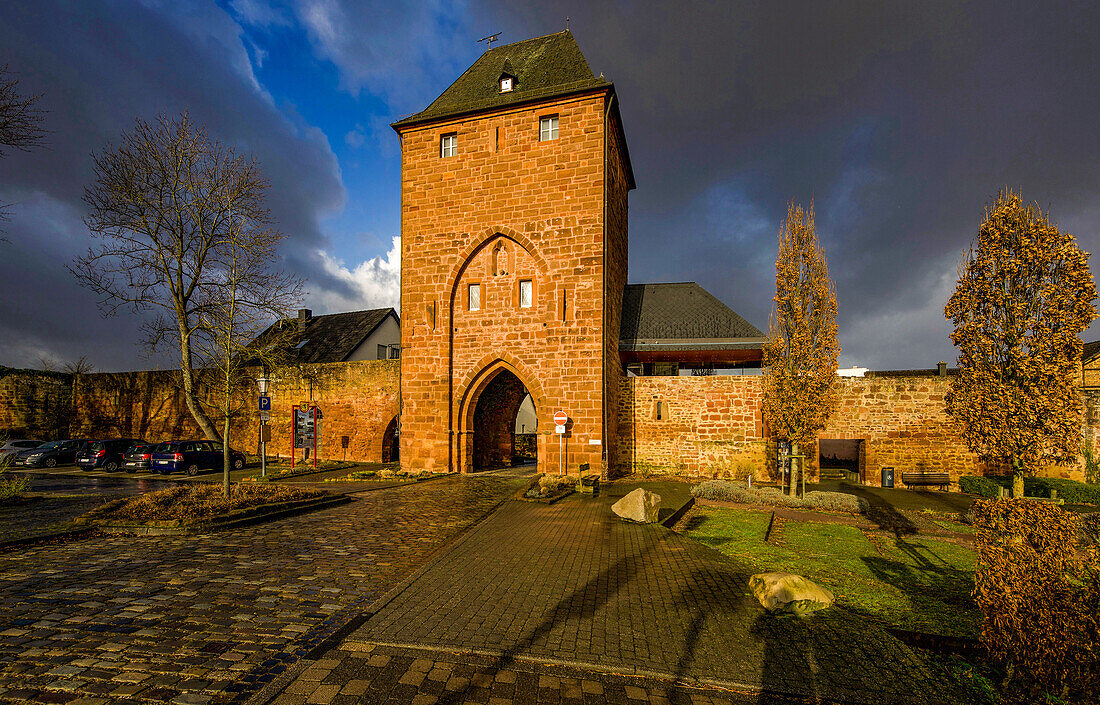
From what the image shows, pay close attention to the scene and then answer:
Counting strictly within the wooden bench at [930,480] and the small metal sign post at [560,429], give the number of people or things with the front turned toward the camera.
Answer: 2

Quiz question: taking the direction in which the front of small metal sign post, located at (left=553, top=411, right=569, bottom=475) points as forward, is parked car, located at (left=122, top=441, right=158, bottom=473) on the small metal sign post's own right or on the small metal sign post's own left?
on the small metal sign post's own right

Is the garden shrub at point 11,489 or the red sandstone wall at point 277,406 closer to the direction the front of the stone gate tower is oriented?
the garden shrub

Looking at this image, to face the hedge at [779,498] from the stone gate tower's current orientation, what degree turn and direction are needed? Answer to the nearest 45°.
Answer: approximately 45° to its left

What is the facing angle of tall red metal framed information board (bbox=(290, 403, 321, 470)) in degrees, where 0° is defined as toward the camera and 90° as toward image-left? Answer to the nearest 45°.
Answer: approximately 0°

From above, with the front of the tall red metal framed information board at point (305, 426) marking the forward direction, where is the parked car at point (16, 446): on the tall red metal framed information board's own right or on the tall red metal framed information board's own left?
on the tall red metal framed information board's own right
